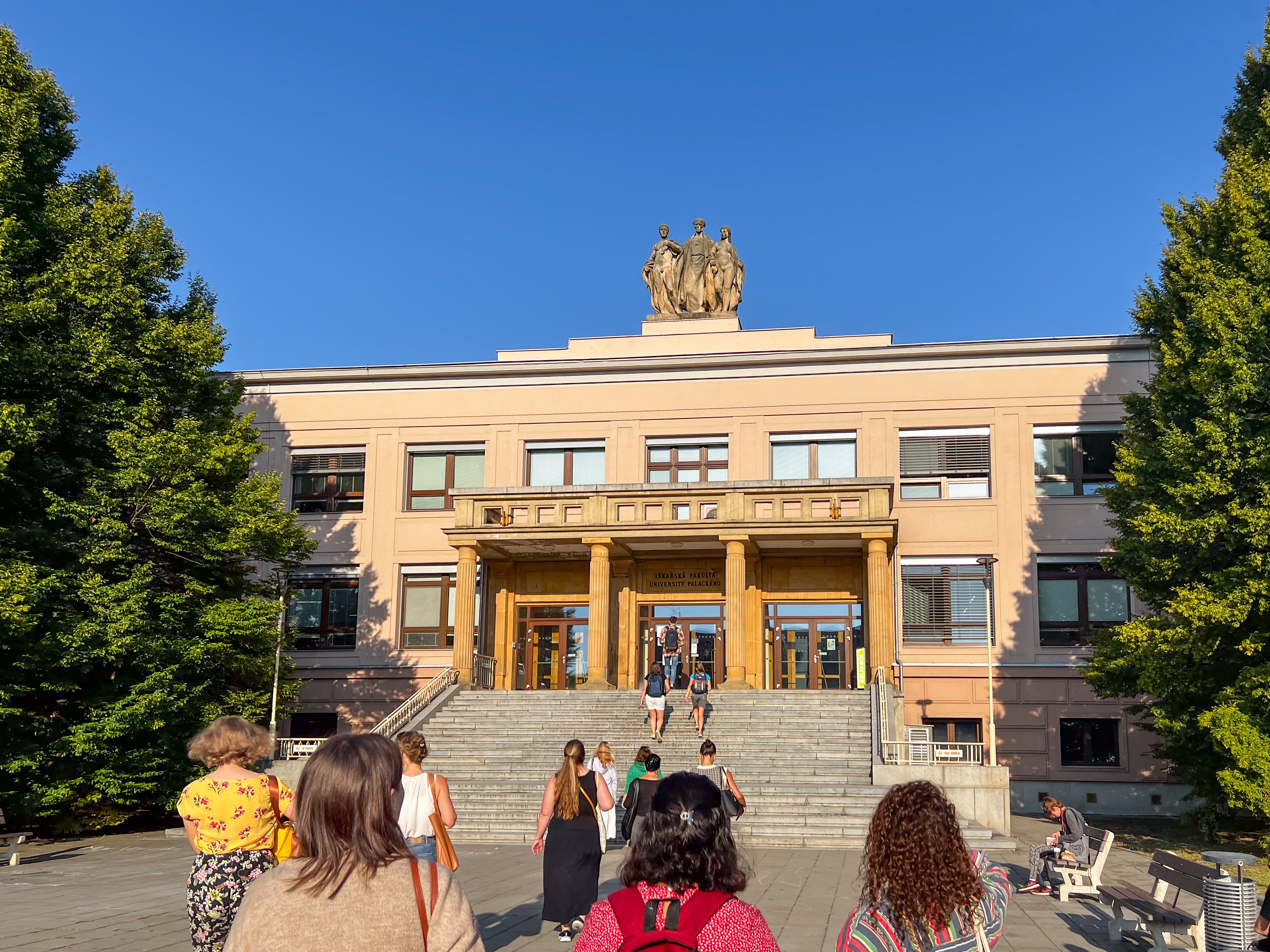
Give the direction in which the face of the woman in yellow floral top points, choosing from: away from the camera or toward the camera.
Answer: away from the camera

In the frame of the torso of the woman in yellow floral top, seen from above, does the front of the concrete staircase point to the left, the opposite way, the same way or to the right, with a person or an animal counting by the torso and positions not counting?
the opposite way

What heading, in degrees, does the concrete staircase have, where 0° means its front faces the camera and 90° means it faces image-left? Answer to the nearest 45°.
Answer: approximately 0°

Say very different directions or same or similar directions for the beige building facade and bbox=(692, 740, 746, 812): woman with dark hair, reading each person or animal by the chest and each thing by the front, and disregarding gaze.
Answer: very different directions

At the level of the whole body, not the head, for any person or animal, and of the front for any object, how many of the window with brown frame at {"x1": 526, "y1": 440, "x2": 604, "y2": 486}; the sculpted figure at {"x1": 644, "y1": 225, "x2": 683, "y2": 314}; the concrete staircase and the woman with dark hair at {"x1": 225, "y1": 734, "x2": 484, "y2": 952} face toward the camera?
3

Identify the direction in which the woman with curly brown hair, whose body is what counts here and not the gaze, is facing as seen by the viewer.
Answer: away from the camera

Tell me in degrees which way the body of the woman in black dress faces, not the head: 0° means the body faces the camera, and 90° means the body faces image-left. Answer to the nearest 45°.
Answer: approximately 180°

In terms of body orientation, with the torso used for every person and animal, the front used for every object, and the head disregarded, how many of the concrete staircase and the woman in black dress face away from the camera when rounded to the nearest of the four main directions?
1

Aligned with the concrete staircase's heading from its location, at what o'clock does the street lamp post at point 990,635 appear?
The street lamp post is roughly at 9 o'clock from the concrete staircase.

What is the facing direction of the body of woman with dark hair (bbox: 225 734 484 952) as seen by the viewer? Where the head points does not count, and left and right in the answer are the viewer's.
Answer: facing away from the viewer

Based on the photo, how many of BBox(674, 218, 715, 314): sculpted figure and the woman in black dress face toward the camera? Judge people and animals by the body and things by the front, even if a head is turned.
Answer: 1

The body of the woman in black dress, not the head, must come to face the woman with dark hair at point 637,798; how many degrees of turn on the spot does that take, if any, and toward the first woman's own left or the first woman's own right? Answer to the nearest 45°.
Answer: approximately 45° to the first woman's own right

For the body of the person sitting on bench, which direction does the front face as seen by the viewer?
to the viewer's left

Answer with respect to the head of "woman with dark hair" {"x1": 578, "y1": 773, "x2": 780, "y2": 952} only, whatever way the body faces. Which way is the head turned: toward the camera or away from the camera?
away from the camera

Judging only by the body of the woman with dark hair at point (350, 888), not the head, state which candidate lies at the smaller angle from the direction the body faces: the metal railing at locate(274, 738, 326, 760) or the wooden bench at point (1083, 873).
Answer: the metal railing
